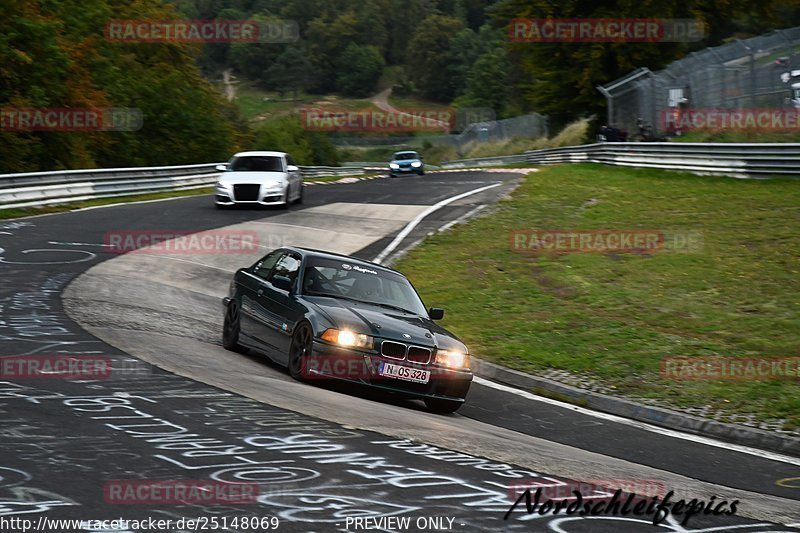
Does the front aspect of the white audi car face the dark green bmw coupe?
yes

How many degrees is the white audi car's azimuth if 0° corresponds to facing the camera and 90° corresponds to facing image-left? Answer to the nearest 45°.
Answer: approximately 0°

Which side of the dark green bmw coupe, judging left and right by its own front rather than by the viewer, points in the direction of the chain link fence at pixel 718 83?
left

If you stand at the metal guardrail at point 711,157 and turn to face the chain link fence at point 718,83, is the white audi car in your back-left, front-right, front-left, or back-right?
back-left

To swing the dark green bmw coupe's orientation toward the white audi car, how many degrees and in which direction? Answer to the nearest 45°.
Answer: approximately 135° to its left

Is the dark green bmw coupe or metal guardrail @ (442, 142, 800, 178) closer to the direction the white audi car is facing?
the dark green bmw coupe

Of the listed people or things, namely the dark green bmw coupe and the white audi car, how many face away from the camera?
0

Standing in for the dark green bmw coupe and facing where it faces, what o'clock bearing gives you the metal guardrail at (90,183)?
The metal guardrail is roughly at 7 o'clock from the dark green bmw coupe.

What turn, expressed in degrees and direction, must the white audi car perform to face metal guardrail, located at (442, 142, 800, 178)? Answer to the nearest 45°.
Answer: approximately 90° to its left

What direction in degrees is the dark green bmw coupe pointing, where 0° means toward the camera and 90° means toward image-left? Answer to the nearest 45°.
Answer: approximately 315°

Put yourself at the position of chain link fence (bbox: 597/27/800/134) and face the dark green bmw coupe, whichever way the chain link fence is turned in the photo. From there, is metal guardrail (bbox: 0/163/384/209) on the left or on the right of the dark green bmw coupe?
right

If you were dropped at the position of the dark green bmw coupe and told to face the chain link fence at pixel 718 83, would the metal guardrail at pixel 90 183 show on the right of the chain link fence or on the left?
left

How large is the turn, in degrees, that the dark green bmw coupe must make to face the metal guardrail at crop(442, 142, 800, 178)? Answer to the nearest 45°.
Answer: approximately 90° to its left

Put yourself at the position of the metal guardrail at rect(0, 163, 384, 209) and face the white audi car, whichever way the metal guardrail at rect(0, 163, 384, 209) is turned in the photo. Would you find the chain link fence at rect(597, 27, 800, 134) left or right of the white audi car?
left
